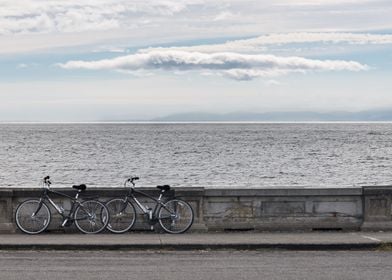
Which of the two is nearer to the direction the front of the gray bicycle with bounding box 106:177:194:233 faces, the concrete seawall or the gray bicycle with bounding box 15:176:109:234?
the gray bicycle

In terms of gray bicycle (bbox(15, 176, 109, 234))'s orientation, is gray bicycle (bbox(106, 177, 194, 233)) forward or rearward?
rearward

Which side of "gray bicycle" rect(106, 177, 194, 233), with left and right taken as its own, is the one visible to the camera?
left

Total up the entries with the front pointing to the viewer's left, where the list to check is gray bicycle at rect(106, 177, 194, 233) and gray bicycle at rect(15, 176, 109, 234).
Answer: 2

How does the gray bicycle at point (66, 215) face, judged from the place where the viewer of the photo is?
facing to the left of the viewer

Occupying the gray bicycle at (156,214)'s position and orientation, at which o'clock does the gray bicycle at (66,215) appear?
the gray bicycle at (66,215) is roughly at 12 o'clock from the gray bicycle at (156,214).
